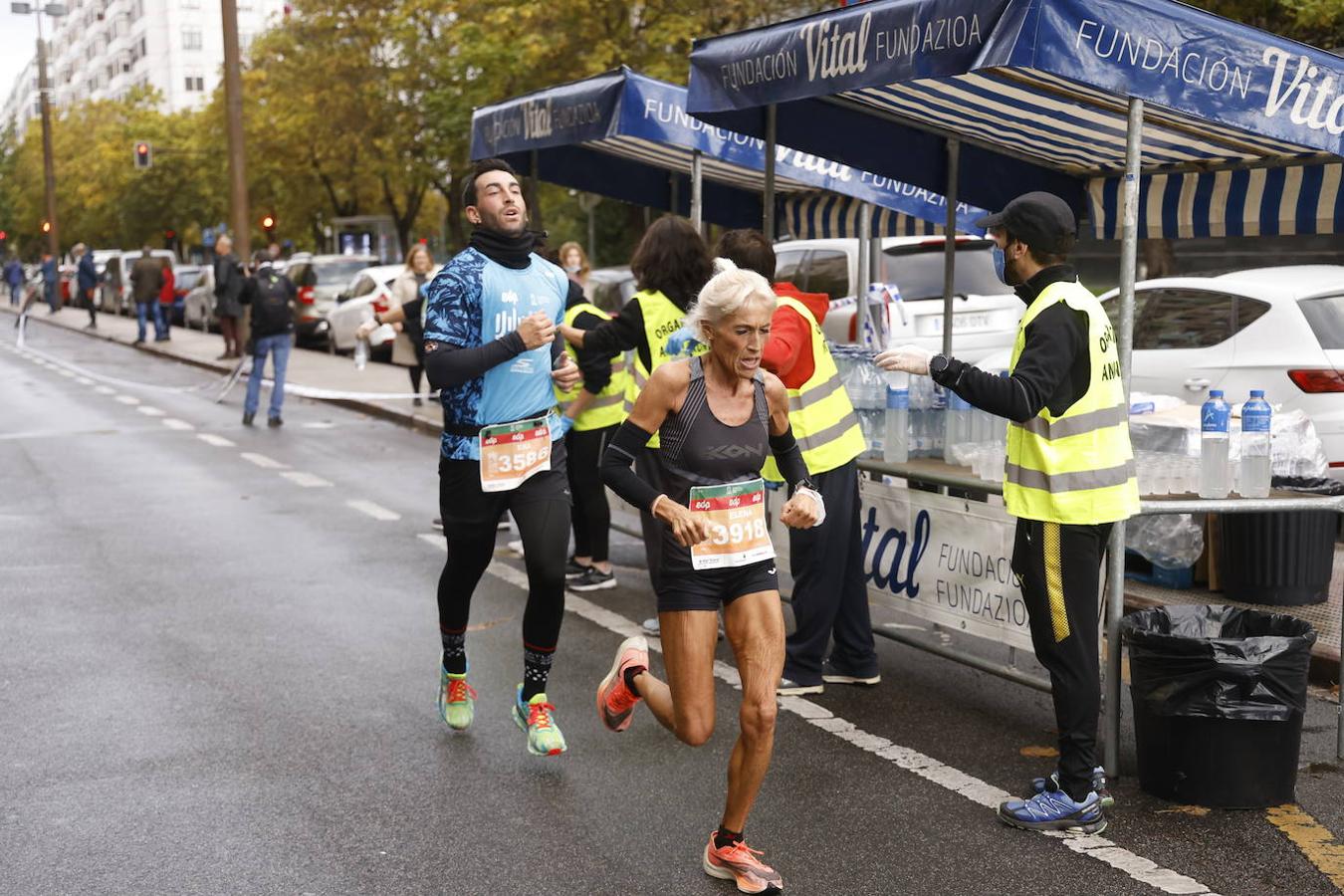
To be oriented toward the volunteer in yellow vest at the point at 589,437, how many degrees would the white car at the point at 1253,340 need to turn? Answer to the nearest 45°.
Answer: approximately 90° to its left

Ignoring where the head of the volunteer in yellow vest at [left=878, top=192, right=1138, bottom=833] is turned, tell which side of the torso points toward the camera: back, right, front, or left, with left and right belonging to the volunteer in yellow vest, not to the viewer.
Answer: left

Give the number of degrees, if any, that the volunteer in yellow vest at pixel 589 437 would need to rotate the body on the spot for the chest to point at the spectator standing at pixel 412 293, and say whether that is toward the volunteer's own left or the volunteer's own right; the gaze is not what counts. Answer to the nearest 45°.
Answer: approximately 90° to the volunteer's own right

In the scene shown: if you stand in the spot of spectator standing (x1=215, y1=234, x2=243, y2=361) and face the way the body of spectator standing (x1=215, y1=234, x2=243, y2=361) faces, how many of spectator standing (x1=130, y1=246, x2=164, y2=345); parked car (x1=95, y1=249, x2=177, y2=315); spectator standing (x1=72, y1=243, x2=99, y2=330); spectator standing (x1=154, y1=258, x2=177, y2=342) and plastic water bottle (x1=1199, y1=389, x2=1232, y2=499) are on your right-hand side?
4

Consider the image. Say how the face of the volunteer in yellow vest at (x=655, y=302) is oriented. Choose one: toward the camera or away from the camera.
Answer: away from the camera

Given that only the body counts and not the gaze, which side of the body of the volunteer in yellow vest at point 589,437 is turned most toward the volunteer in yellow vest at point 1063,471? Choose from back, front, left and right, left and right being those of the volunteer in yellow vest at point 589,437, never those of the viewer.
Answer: left

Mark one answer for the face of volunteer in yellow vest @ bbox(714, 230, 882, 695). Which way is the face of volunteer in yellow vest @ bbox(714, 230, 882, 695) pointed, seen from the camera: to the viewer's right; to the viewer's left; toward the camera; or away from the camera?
away from the camera

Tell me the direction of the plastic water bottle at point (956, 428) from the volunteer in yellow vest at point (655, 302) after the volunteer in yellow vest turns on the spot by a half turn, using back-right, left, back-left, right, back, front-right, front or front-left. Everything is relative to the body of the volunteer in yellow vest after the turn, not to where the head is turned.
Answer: front-left
